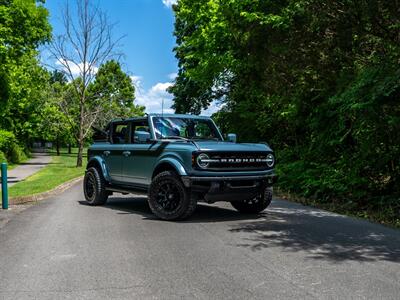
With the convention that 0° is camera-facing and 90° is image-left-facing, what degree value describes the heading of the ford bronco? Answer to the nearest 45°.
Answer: approximately 315°

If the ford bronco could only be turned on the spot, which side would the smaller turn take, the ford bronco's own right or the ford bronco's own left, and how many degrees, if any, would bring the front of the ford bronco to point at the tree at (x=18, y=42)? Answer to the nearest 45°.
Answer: approximately 180°
